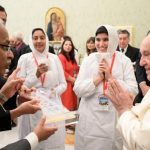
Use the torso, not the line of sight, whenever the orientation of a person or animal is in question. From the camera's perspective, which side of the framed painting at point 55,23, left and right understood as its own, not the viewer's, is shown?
front

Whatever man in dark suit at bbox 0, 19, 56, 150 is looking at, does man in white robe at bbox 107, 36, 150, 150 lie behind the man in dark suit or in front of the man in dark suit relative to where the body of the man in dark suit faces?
in front

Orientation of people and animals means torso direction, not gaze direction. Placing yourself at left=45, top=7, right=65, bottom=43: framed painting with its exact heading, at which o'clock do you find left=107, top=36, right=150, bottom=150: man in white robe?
The man in white robe is roughly at 12 o'clock from the framed painting.

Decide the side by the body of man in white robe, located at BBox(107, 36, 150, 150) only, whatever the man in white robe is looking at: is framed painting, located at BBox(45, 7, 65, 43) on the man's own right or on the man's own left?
on the man's own right

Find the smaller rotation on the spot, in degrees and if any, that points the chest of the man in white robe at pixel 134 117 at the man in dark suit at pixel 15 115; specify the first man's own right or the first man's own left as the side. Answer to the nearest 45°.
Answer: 0° — they already face them

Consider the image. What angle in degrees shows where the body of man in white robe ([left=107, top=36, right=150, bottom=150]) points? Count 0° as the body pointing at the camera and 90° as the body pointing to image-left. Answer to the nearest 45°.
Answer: approximately 90°

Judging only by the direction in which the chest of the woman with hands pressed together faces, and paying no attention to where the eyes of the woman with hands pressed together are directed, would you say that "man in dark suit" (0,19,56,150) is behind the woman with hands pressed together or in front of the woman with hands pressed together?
in front

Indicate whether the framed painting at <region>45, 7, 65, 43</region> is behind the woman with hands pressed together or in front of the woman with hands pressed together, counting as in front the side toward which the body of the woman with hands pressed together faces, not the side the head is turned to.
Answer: behind

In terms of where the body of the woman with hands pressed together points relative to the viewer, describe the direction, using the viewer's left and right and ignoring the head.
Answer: facing the viewer

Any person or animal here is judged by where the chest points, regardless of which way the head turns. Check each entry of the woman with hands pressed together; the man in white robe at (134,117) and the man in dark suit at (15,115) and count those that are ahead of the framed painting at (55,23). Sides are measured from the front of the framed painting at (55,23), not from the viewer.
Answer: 3

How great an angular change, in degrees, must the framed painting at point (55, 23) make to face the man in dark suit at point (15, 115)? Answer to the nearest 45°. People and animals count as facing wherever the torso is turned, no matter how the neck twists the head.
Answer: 0° — it already faces them

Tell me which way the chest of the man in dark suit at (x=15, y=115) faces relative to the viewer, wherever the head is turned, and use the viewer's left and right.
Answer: facing to the right of the viewer

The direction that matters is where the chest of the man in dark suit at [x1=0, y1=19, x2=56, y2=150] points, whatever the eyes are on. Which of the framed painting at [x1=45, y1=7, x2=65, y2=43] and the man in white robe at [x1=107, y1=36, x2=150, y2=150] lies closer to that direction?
the man in white robe
